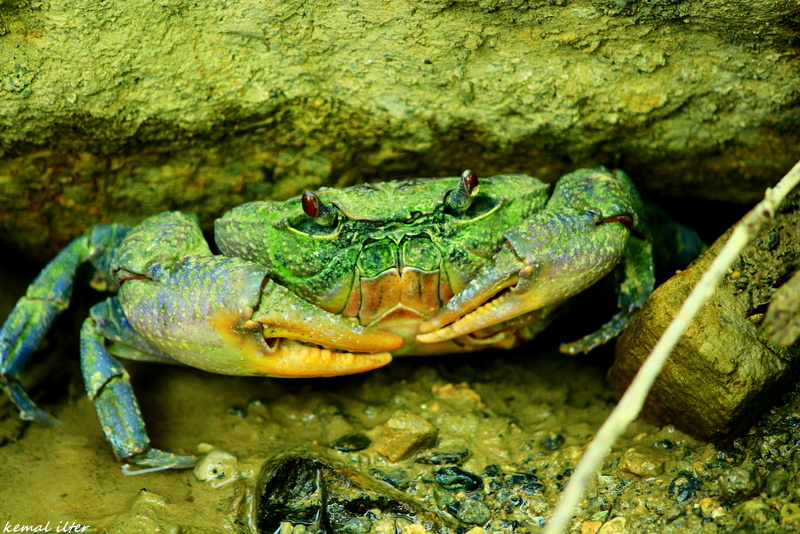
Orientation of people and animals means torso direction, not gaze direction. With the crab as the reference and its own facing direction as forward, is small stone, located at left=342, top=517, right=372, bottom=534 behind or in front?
in front

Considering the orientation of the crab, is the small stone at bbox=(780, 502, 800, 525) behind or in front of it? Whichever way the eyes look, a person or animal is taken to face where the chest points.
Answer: in front

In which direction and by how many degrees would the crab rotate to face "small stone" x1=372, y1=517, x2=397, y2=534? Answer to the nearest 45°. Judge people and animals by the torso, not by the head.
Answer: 0° — it already faces it

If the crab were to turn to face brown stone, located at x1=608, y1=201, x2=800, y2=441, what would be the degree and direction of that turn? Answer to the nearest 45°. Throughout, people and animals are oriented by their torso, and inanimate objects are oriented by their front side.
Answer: approximately 45° to its left

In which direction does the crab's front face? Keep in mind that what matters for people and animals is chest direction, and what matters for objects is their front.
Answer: toward the camera
